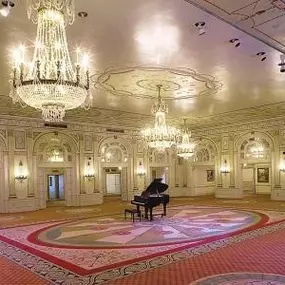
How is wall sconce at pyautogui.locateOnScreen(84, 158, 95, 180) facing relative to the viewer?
toward the camera

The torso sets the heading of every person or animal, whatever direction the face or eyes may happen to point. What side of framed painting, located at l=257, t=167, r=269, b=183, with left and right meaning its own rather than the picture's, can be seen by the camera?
front

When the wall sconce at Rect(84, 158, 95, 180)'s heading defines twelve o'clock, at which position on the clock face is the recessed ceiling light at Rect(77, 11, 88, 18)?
The recessed ceiling light is roughly at 12 o'clock from the wall sconce.

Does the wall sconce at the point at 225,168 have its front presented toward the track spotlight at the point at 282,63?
yes

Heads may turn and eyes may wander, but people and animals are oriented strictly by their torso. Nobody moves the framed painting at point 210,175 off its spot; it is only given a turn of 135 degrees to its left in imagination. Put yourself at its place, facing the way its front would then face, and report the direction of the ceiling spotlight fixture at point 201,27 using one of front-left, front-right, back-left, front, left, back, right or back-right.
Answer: back-right

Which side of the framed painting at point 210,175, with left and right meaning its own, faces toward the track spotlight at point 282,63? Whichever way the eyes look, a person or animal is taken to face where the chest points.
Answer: front

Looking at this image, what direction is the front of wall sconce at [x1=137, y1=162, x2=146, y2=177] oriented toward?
toward the camera

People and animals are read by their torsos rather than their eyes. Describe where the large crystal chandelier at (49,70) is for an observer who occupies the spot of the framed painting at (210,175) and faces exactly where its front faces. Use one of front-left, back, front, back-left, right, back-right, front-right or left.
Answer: front

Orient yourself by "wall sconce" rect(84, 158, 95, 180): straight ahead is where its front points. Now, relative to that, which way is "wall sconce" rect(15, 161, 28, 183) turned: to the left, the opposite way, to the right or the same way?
the same way
